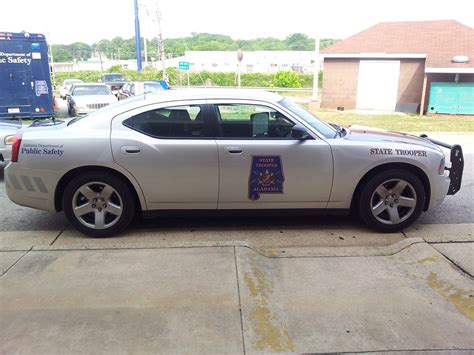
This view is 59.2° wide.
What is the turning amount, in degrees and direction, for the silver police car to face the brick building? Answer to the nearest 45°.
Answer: approximately 45° to its left

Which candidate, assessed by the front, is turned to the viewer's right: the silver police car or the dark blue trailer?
the silver police car

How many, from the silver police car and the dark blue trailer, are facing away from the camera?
1

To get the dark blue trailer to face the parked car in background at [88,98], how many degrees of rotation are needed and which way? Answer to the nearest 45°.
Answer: approximately 45° to its right

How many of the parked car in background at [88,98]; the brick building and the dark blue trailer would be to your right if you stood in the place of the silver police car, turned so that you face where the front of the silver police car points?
0

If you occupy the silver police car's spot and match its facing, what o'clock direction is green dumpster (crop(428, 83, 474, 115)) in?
The green dumpster is roughly at 10 o'clock from the silver police car.

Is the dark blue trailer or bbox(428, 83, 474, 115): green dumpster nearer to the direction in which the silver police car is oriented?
the green dumpster

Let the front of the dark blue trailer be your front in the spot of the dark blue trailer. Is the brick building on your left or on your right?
on your right

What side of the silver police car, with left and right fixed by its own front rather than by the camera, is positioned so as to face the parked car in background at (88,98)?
left

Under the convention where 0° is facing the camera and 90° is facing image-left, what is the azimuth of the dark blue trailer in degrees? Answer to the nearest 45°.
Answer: approximately 180°

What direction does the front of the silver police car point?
to the viewer's right

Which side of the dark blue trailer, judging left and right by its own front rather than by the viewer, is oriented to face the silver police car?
back

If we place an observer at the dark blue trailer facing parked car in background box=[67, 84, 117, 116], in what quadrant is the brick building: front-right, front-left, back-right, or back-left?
front-right

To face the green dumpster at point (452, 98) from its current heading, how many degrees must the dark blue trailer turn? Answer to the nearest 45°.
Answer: approximately 90° to its right
